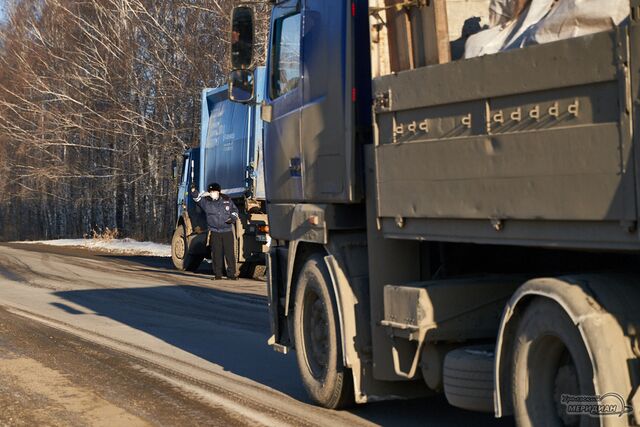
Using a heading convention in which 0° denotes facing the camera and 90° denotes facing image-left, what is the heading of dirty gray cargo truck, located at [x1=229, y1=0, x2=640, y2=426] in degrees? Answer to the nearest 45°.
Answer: approximately 135°

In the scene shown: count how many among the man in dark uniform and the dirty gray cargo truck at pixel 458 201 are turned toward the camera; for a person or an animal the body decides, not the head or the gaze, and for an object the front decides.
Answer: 1

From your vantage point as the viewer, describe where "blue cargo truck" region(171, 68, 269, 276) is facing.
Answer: facing away from the viewer and to the left of the viewer

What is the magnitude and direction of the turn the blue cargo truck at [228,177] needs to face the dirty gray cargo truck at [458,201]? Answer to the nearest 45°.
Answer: approximately 135° to its left

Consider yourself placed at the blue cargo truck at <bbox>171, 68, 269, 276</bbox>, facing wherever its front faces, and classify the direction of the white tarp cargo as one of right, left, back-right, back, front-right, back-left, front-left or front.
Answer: back-left
